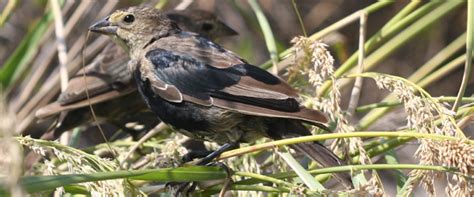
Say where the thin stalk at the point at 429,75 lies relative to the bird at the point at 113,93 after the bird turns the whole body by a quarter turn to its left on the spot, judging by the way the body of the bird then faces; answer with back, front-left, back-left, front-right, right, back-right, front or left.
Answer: back-right

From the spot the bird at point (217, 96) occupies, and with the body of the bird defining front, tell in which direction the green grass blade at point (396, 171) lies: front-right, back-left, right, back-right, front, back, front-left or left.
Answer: back

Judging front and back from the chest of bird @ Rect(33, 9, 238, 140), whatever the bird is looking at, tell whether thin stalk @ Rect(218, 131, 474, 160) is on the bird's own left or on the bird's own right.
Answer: on the bird's own right

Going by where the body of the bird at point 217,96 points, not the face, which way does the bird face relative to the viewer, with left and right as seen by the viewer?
facing to the left of the viewer

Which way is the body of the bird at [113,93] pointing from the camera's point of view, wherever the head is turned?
to the viewer's right

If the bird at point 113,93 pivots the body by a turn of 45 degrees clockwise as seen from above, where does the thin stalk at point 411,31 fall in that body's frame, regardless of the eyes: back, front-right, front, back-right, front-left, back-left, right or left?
front

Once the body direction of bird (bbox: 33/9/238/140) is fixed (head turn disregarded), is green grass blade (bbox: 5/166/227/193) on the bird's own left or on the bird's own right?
on the bird's own right

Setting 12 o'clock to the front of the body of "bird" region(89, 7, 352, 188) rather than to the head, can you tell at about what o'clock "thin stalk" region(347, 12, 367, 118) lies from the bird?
The thin stalk is roughly at 6 o'clock from the bird.

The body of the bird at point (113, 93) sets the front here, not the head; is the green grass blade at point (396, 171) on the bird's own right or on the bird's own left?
on the bird's own right
